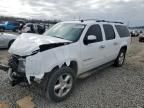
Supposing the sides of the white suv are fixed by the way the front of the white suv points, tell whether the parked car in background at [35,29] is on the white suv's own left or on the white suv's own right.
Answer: on the white suv's own right

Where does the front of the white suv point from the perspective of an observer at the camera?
facing the viewer and to the left of the viewer

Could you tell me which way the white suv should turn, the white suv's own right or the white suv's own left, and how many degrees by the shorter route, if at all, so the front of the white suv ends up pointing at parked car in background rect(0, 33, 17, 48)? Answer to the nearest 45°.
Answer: approximately 90° to the white suv's own right

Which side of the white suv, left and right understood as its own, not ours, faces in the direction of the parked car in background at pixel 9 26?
right
